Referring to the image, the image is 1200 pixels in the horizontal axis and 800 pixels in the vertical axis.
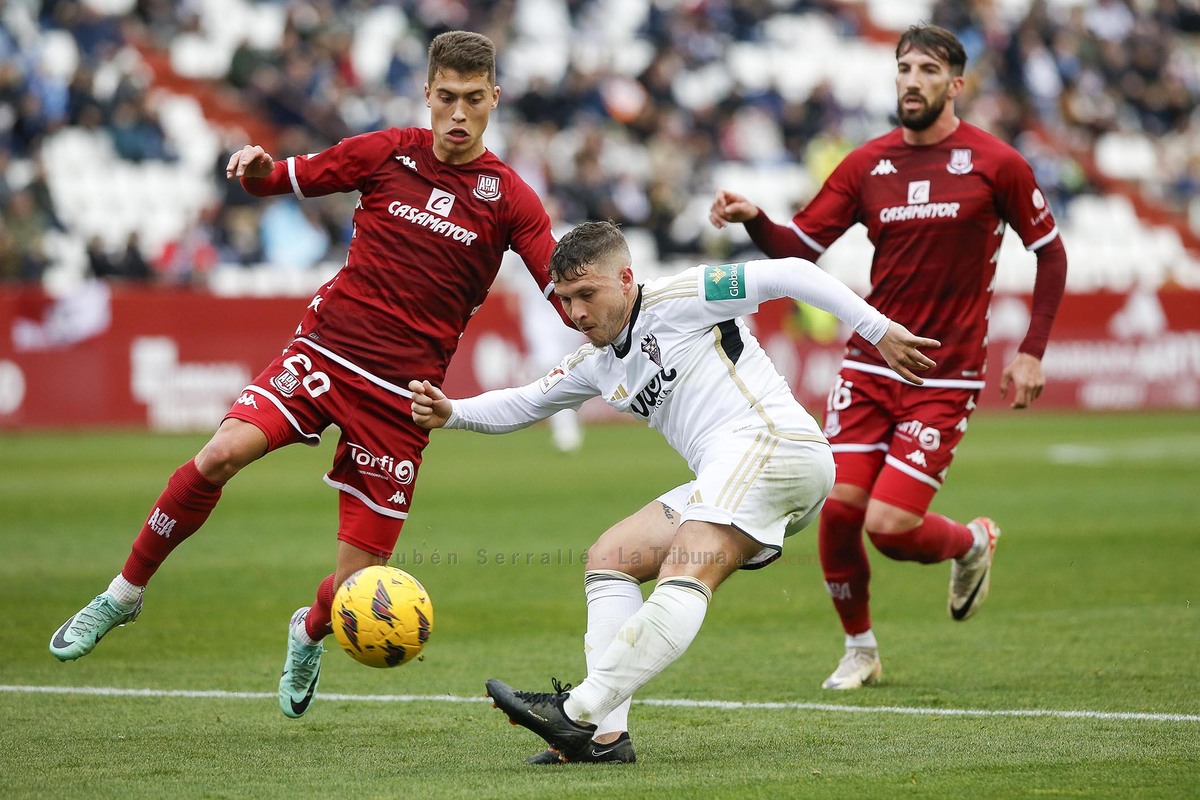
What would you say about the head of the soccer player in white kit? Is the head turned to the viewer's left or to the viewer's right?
to the viewer's left

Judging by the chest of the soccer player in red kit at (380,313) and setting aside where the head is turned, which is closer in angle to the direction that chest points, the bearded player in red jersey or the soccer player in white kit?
the soccer player in white kit

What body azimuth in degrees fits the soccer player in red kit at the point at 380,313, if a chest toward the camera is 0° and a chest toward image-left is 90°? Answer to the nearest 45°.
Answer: approximately 0°

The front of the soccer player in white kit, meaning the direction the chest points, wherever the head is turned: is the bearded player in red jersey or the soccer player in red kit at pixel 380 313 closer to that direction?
the soccer player in red kit

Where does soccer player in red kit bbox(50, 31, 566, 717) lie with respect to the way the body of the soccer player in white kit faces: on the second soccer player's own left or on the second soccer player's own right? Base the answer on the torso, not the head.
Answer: on the second soccer player's own right

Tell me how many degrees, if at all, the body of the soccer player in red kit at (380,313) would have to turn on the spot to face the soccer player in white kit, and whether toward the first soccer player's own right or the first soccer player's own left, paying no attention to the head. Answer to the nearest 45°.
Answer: approximately 45° to the first soccer player's own left

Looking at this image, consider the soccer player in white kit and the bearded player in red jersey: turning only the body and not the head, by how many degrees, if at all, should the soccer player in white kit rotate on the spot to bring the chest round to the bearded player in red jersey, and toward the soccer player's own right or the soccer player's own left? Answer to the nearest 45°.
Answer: approximately 180°
